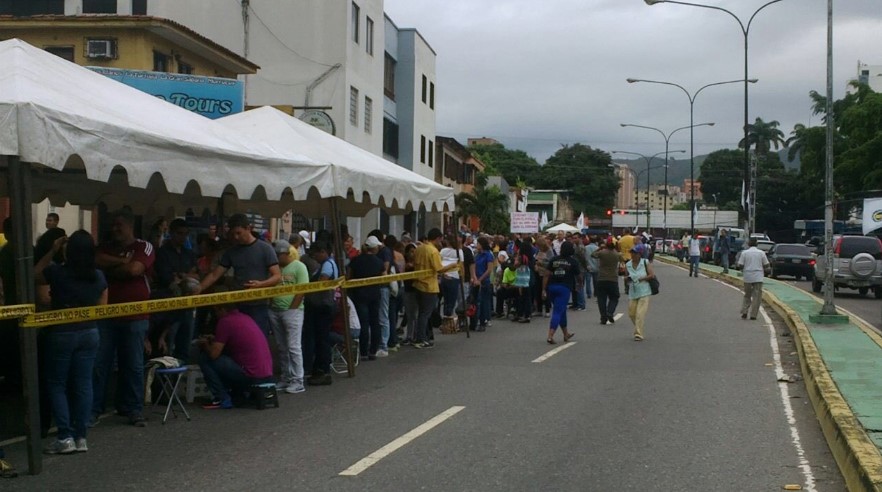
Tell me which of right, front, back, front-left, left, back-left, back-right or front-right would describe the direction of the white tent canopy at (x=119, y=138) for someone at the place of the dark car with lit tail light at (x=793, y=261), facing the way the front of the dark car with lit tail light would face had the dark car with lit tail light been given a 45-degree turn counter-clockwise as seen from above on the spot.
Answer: back-left

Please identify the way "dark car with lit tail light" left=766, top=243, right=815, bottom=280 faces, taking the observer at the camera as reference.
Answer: facing away from the viewer

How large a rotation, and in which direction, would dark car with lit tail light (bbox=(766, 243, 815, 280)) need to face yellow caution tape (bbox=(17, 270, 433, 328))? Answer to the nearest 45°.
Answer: approximately 180°

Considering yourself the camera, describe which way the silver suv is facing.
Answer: facing away from the viewer

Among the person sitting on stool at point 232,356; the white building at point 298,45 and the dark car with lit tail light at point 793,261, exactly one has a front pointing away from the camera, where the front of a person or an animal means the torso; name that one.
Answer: the dark car with lit tail light

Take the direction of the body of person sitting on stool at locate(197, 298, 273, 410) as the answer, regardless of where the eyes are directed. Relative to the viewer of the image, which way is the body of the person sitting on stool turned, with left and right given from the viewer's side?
facing to the left of the viewer

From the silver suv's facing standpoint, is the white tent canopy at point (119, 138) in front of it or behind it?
behind

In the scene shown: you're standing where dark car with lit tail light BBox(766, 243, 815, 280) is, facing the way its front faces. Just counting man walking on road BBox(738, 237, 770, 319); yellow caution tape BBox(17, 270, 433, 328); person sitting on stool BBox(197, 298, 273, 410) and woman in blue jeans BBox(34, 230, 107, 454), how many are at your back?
4

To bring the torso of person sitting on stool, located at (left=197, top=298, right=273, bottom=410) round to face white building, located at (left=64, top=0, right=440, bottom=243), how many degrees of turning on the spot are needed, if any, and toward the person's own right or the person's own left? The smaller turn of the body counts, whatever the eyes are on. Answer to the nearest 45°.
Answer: approximately 90° to the person's own right
